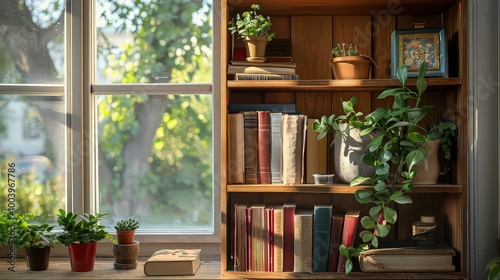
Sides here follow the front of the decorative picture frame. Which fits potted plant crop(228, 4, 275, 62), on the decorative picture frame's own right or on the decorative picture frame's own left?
on the decorative picture frame's own right

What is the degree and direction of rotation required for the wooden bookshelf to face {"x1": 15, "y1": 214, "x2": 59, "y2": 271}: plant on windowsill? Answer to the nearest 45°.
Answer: approximately 90° to its right

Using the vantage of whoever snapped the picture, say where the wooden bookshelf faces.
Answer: facing the viewer

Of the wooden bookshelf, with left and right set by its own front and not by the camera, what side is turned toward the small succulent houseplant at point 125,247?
right

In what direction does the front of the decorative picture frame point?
toward the camera
